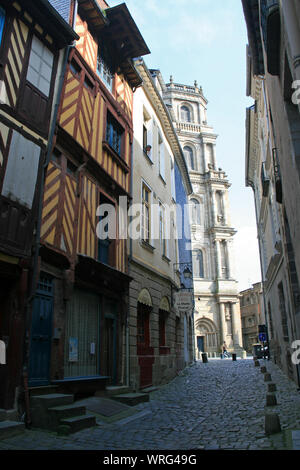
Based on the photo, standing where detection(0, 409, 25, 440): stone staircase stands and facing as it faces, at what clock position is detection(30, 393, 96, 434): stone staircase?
detection(30, 393, 96, 434): stone staircase is roughly at 10 o'clock from detection(0, 409, 25, 440): stone staircase.

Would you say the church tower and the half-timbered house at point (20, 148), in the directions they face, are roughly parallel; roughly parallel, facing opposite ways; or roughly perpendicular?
roughly perpendicular

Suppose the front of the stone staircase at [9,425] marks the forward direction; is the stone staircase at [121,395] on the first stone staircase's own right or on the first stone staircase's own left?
on the first stone staircase's own left

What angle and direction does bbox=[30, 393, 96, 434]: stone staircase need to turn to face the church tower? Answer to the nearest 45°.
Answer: approximately 90° to its left

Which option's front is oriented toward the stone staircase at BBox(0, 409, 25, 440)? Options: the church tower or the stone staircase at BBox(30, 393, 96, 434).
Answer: the church tower

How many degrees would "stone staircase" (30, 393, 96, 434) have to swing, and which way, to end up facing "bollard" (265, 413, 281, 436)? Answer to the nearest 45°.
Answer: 0° — it already faces it

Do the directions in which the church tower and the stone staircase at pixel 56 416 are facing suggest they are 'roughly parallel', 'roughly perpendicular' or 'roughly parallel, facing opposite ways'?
roughly perpendicular

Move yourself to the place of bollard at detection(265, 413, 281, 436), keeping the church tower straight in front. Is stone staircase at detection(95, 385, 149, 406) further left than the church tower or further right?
left
